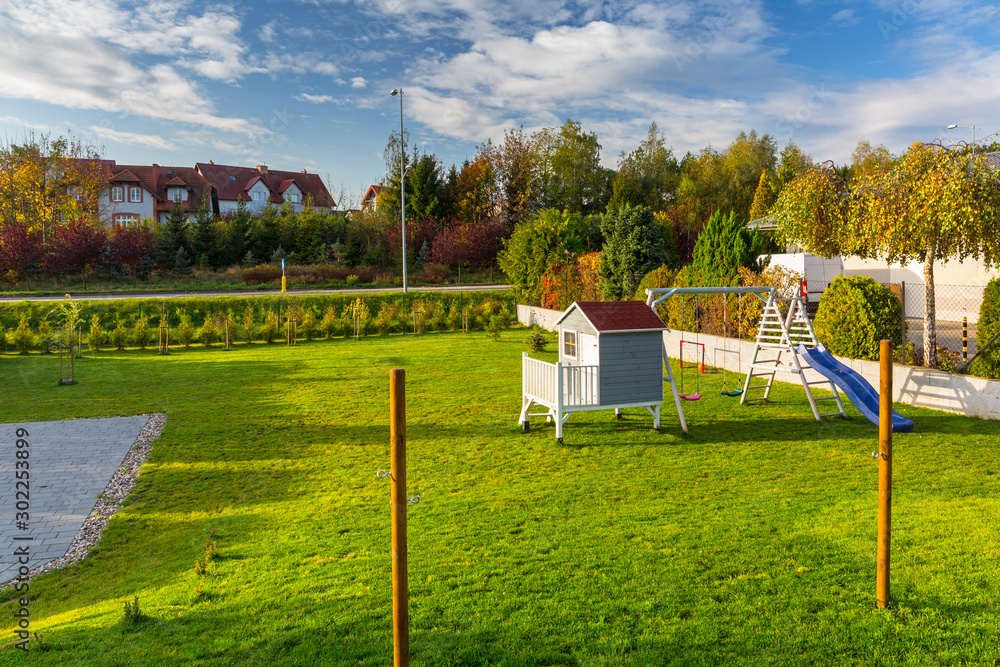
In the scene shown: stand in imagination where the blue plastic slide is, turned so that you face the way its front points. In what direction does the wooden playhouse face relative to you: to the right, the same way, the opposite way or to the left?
to the right

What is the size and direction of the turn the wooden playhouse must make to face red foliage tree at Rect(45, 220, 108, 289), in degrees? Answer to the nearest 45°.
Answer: approximately 90° to its right

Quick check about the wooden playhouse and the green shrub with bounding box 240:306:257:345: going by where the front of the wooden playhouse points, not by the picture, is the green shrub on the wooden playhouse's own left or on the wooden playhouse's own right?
on the wooden playhouse's own right

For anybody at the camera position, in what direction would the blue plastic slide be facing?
facing the viewer and to the right of the viewer

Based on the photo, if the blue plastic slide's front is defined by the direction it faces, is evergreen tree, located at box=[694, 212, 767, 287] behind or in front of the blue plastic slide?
behind

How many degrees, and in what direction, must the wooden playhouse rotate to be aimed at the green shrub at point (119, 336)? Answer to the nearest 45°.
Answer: approximately 90° to its right

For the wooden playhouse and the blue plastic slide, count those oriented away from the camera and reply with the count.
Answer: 0

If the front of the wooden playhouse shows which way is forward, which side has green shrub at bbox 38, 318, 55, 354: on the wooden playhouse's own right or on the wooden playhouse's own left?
on the wooden playhouse's own right

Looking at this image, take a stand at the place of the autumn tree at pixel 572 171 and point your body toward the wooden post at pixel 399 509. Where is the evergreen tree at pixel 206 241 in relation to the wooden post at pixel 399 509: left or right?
right

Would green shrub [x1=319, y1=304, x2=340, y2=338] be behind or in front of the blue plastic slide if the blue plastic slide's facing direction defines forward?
behind

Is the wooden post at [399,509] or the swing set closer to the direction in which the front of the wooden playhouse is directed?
the wooden post
